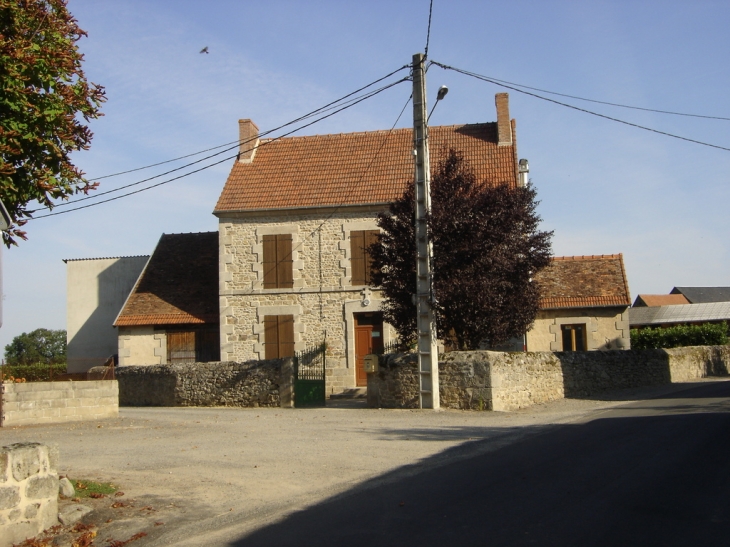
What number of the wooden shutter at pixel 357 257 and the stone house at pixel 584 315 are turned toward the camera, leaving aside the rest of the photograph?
2

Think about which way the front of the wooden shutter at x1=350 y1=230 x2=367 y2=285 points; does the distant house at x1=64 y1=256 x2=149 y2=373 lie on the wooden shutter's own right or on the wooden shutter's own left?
on the wooden shutter's own right

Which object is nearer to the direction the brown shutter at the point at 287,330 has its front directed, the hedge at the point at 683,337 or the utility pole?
the utility pole

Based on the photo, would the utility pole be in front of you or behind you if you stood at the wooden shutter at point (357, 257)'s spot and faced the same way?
in front

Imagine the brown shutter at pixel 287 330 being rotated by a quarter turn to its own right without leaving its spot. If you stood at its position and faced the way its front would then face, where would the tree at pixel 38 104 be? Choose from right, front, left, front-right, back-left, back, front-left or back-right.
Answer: left

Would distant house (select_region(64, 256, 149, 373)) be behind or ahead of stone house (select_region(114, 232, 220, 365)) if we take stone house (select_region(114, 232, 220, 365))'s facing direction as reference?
behind

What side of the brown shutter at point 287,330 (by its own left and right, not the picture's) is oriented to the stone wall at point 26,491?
front

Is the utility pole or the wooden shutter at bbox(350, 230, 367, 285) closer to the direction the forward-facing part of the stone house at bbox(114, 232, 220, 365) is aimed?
the utility pole
